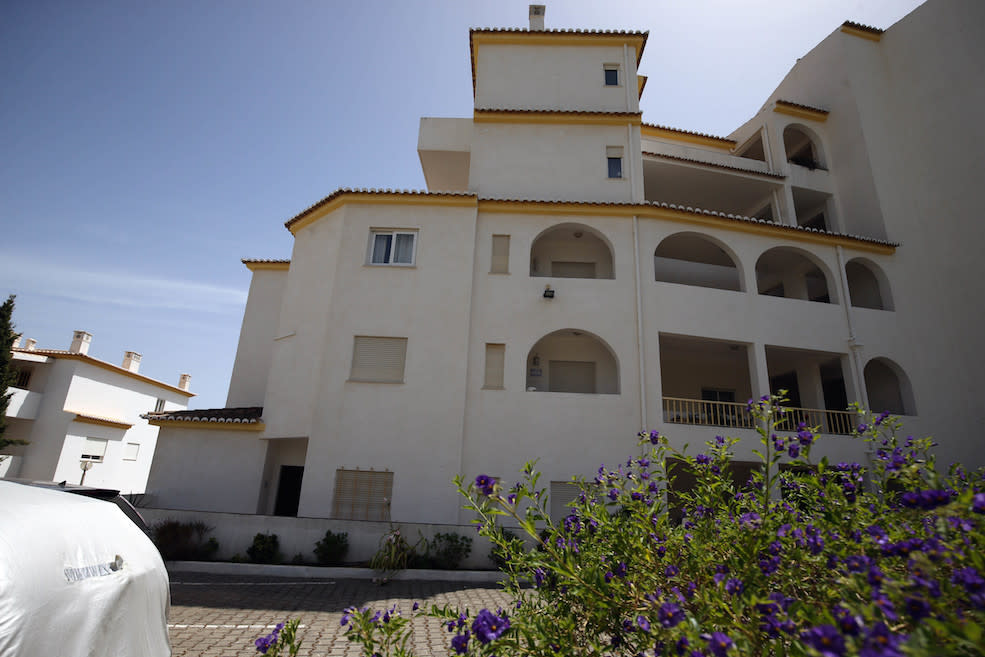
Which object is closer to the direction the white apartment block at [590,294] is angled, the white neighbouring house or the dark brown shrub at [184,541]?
the dark brown shrub

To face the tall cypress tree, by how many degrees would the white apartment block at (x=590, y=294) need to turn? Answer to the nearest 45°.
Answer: approximately 90° to its right

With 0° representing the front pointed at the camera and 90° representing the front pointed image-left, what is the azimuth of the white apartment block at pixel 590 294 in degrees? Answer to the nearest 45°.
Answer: approximately 0°

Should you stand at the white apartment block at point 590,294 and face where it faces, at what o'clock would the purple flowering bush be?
The purple flowering bush is roughly at 12 o'clock from the white apartment block.
